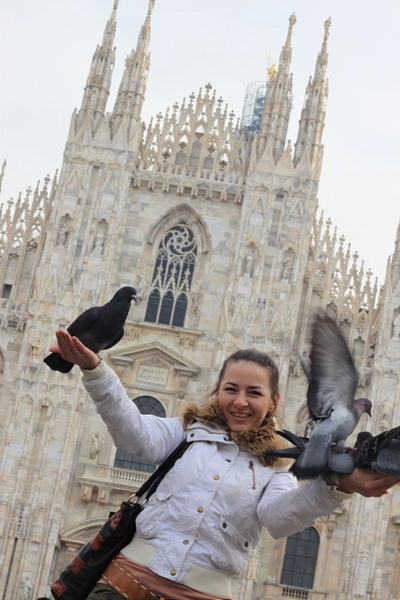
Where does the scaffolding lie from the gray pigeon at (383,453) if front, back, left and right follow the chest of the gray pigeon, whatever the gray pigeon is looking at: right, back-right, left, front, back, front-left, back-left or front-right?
right

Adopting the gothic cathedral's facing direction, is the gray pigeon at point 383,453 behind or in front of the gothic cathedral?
in front

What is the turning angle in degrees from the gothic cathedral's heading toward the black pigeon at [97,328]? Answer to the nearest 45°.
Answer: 0° — it already faces it

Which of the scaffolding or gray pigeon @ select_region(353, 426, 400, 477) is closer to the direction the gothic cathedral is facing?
the gray pigeon

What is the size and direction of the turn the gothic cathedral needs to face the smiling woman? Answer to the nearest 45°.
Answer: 0° — it already faces them

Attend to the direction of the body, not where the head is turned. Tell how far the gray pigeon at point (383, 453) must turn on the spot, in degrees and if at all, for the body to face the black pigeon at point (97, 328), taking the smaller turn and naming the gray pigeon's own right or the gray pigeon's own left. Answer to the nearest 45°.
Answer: approximately 45° to the gray pigeon's own right

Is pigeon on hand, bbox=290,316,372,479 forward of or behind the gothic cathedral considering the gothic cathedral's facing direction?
forward

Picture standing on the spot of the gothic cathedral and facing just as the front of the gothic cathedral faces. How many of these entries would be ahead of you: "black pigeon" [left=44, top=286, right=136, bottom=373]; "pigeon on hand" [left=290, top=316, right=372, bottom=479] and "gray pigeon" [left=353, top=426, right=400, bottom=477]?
3
